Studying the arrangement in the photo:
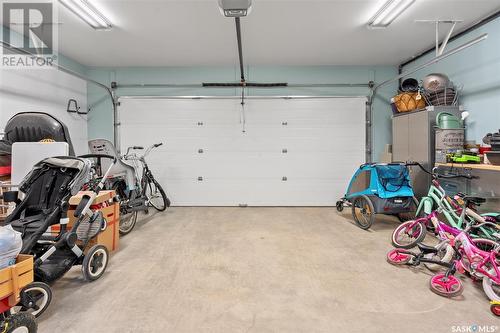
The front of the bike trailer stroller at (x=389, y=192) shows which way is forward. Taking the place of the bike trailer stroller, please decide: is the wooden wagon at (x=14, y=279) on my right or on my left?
on my left

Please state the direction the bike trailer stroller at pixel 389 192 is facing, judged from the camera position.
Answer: facing away from the viewer and to the left of the viewer
